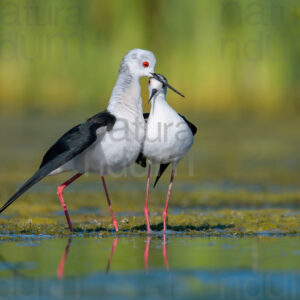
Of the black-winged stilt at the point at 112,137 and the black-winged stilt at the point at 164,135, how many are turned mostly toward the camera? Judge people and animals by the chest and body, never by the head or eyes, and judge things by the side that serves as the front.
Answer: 1

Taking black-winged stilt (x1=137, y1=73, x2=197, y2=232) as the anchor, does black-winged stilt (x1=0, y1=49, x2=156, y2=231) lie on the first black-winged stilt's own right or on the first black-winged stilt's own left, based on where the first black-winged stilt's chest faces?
on the first black-winged stilt's own right

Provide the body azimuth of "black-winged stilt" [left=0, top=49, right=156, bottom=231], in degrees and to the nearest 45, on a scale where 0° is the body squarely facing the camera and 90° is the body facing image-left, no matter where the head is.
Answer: approximately 270°

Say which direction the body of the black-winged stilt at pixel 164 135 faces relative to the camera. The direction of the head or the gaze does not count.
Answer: toward the camera

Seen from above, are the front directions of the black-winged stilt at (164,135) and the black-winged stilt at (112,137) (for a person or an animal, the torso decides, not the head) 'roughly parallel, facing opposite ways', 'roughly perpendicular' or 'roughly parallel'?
roughly perpendicular

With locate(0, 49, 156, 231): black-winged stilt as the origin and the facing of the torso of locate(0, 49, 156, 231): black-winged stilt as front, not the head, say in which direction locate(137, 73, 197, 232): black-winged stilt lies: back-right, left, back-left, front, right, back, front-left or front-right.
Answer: front
